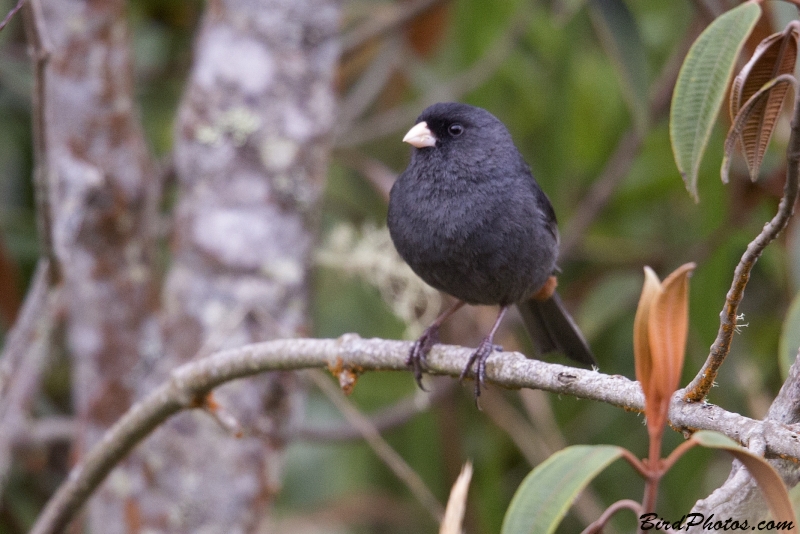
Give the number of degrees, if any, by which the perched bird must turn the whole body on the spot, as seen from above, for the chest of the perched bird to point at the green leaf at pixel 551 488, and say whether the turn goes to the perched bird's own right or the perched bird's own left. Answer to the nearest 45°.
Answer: approximately 45° to the perched bird's own left

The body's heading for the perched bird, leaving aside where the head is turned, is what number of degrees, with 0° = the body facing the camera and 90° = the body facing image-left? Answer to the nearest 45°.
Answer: approximately 45°

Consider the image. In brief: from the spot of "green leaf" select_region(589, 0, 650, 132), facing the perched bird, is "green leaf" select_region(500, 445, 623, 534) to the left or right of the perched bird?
left

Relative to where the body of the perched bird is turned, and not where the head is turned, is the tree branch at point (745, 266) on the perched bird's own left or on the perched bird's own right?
on the perched bird's own left

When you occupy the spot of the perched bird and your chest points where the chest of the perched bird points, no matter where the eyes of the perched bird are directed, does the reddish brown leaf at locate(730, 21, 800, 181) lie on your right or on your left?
on your left
